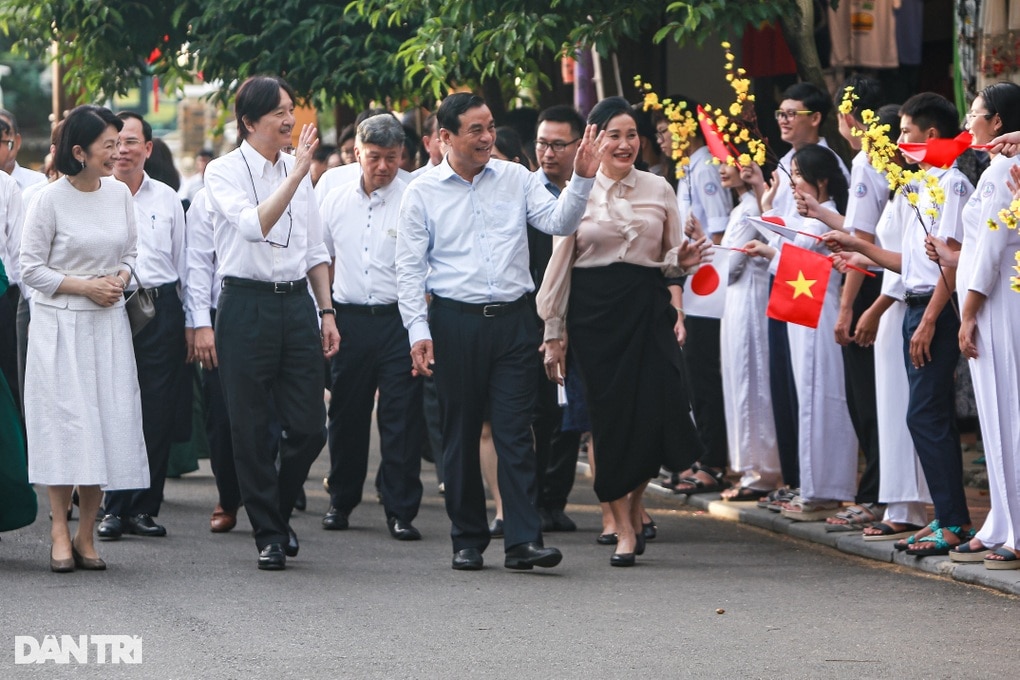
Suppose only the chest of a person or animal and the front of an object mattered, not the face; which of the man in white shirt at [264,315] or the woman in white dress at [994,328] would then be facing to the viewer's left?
the woman in white dress

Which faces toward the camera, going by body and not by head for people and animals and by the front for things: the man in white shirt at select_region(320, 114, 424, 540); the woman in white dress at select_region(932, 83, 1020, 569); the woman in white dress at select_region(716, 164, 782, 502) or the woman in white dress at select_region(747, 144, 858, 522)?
the man in white shirt

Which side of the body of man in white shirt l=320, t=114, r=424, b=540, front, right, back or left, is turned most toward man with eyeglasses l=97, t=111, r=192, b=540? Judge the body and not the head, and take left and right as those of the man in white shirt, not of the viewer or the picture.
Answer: right

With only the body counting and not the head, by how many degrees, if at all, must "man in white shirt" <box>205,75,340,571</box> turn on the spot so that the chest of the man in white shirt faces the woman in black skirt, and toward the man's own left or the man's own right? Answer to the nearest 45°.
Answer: approximately 45° to the man's own left

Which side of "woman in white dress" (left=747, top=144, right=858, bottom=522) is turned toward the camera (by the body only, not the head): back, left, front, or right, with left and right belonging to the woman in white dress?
left

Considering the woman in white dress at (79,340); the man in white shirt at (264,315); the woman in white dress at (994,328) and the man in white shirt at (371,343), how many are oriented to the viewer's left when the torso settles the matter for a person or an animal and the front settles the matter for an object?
1

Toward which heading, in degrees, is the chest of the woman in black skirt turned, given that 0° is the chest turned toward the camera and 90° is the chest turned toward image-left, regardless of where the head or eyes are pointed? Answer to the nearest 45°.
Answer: approximately 0°

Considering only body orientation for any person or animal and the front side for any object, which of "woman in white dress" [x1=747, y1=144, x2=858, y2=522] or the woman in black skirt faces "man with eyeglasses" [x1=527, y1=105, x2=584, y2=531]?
the woman in white dress

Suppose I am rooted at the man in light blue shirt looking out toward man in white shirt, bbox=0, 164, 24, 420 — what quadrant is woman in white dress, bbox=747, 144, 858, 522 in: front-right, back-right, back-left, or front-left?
back-right

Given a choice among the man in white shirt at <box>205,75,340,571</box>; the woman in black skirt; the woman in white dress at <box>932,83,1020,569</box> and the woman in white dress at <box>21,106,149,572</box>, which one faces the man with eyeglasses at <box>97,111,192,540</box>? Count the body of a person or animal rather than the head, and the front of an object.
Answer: the woman in white dress at <box>932,83,1020,569</box>

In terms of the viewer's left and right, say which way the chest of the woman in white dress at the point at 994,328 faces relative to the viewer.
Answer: facing to the left of the viewer

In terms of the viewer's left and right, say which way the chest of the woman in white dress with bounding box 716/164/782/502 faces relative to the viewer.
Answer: facing to the left of the viewer
